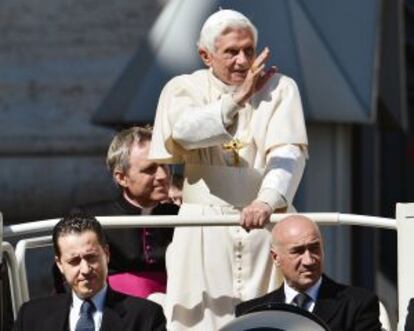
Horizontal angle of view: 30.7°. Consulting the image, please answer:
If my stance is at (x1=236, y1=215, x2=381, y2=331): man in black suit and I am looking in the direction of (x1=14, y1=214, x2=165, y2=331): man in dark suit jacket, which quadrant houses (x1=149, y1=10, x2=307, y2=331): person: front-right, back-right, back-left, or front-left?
front-right

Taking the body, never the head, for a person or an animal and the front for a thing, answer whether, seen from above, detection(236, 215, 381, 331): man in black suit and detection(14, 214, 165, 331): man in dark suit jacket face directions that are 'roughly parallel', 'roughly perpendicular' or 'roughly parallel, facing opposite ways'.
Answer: roughly parallel

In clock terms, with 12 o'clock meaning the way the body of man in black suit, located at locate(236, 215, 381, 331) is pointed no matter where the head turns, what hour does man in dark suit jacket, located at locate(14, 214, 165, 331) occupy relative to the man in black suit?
The man in dark suit jacket is roughly at 3 o'clock from the man in black suit.

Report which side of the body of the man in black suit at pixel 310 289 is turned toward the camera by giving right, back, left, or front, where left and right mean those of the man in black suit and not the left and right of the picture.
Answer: front

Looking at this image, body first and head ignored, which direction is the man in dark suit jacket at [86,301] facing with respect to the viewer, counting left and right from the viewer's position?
facing the viewer

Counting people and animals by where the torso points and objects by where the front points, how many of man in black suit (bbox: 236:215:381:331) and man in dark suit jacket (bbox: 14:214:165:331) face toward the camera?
2

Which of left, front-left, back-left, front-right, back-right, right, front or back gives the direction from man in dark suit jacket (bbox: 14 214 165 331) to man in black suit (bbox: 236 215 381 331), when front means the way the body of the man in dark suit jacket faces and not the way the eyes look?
left
